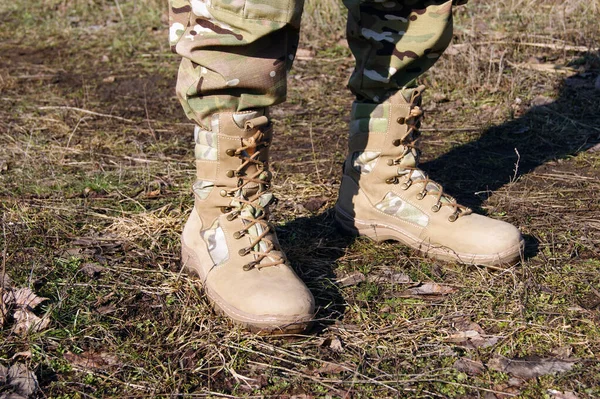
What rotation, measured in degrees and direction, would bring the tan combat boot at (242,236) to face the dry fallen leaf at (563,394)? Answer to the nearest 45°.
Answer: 0° — it already faces it

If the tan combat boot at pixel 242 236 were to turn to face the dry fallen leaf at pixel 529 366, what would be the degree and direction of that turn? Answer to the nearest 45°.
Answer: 0° — it already faces it

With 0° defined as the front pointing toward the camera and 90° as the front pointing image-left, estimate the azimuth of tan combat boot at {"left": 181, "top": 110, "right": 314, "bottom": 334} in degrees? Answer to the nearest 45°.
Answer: approximately 315°

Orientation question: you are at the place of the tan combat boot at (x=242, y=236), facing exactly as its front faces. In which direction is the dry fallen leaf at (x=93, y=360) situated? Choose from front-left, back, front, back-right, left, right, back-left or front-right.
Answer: right

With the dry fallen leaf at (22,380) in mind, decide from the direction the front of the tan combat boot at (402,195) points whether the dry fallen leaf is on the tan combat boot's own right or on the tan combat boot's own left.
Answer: on the tan combat boot's own right

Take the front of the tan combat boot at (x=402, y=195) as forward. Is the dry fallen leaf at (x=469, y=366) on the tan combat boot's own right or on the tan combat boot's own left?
on the tan combat boot's own right

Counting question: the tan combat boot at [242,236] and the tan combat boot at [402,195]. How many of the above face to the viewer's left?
0

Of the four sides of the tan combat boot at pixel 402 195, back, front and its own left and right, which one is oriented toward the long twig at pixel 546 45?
left

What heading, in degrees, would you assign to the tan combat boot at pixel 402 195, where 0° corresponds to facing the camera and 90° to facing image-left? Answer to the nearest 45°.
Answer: approximately 270°

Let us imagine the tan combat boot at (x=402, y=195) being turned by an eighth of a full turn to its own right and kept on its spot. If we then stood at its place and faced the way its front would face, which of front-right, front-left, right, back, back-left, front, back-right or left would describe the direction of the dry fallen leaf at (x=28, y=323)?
right
